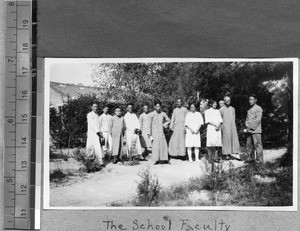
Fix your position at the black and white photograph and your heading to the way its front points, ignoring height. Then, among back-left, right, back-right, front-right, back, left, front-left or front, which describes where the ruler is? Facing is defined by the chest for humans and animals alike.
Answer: right
